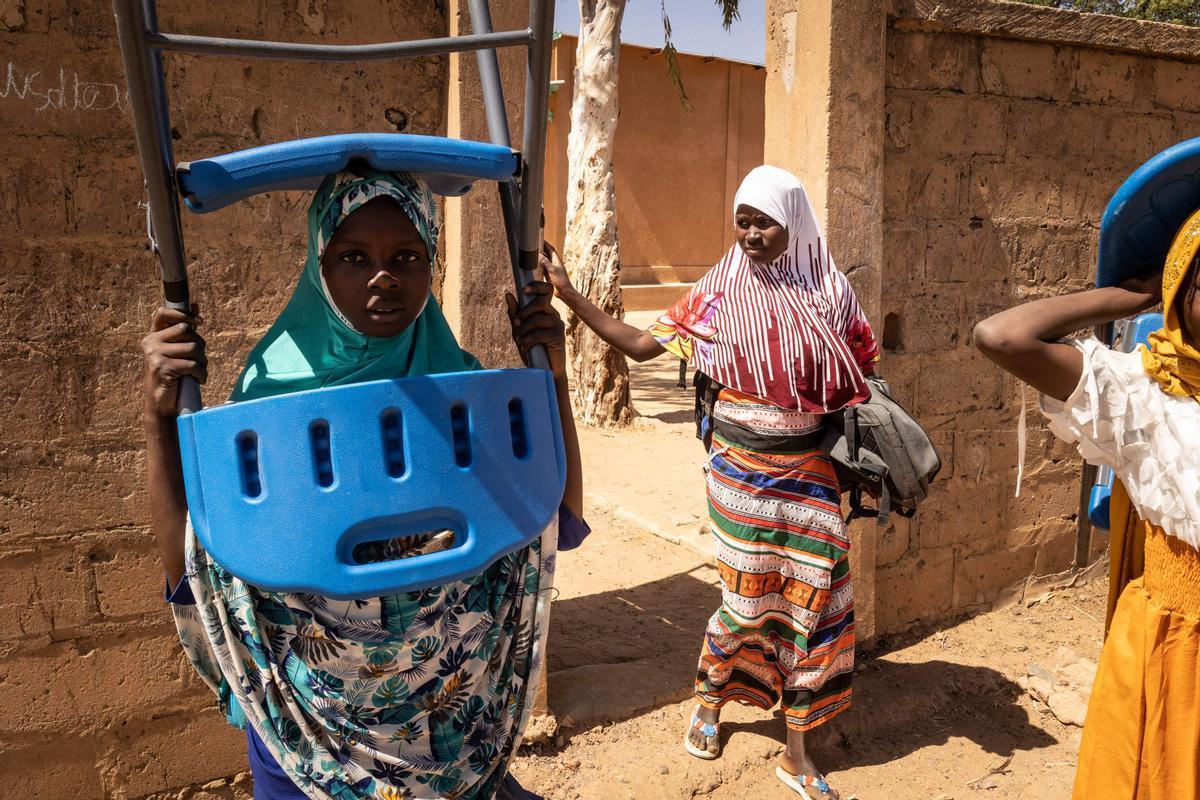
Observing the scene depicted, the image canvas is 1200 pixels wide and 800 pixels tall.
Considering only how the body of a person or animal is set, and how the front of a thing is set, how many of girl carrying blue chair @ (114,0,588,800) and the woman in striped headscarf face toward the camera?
2

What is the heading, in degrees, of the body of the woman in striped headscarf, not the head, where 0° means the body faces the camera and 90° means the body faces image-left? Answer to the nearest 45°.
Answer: approximately 0°

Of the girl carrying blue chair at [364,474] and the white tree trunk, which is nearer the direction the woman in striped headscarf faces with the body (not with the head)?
the girl carrying blue chair

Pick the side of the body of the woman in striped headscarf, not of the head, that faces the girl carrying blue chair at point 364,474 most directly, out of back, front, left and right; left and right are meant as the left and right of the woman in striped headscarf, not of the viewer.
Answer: front

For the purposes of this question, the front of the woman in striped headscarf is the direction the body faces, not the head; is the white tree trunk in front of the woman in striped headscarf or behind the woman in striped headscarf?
behind

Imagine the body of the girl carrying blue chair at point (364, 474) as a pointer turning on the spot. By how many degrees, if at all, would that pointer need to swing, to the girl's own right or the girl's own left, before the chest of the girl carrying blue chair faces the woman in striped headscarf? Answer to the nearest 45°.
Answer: approximately 135° to the girl's own left

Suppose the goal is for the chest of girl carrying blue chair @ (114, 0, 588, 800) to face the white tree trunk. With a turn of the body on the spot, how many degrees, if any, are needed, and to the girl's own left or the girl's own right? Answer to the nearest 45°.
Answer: approximately 180°
